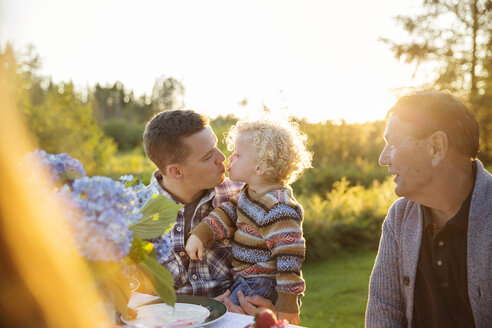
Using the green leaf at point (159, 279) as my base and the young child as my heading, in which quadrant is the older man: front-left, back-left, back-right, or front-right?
front-right

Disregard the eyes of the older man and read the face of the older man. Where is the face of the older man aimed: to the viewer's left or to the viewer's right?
to the viewer's left

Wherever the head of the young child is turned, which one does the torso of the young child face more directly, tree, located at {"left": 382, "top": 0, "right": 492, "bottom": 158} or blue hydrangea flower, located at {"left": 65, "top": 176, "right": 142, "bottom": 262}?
the blue hydrangea flower

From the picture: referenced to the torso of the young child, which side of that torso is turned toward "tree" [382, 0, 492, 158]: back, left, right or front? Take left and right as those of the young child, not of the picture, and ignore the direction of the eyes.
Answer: back

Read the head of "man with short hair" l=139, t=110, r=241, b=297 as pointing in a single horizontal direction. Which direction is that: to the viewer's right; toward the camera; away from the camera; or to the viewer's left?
to the viewer's right

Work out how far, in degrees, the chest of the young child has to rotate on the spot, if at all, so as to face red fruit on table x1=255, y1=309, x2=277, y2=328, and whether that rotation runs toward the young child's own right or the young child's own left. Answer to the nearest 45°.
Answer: approximately 45° to the young child's own left

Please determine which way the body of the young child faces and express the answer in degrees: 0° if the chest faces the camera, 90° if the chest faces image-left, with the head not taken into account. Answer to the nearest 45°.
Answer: approximately 45°

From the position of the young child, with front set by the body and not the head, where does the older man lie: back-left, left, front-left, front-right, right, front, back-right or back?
left

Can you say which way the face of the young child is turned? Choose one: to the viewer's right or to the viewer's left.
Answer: to the viewer's left

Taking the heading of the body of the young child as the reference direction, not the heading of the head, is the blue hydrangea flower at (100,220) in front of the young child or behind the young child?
in front

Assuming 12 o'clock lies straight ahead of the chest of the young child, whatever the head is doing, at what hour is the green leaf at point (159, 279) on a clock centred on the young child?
The green leaf is roughly at 11 o'clock from the young child.
